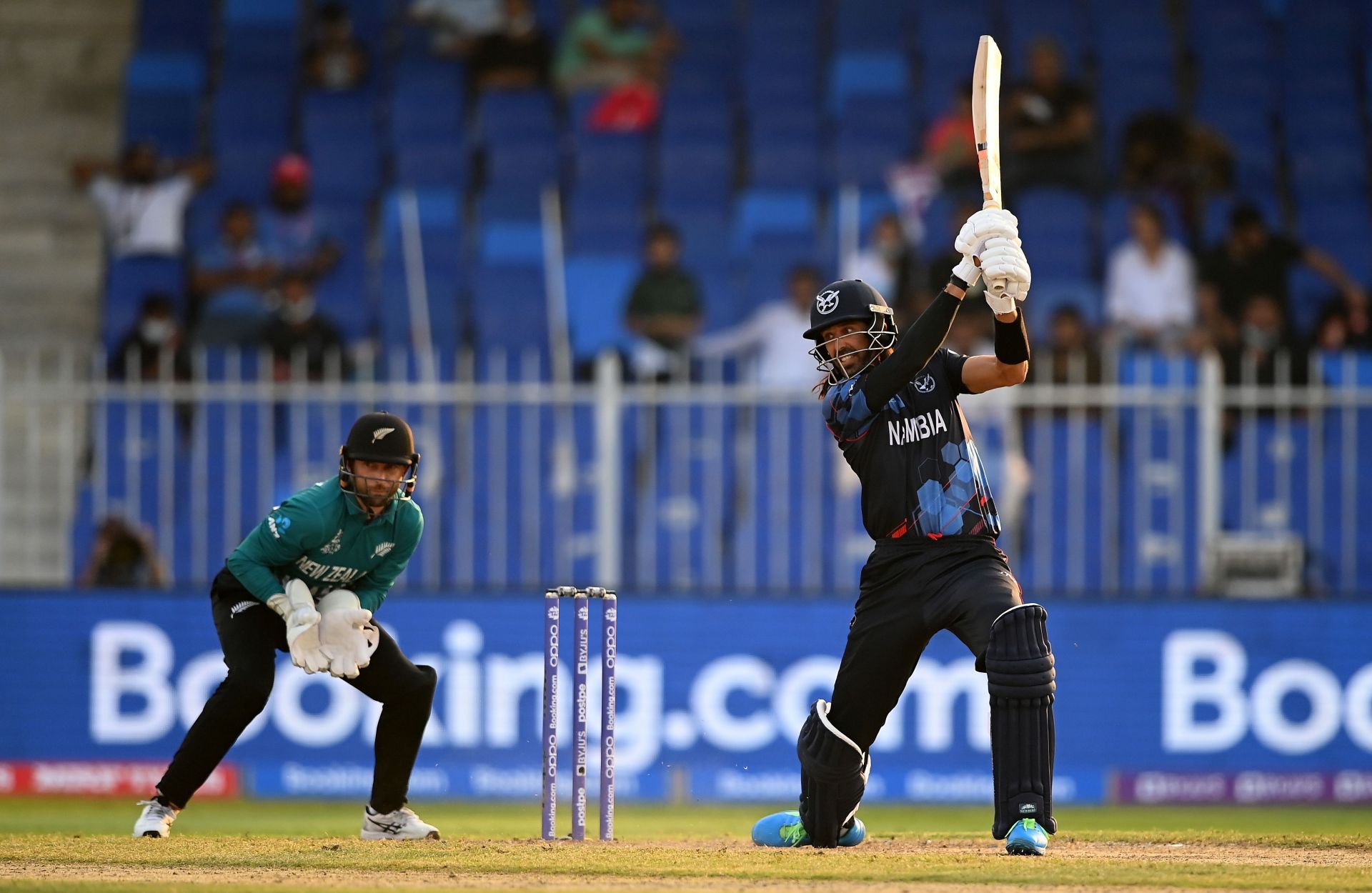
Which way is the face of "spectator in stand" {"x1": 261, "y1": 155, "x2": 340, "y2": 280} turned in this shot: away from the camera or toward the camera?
toward the camera

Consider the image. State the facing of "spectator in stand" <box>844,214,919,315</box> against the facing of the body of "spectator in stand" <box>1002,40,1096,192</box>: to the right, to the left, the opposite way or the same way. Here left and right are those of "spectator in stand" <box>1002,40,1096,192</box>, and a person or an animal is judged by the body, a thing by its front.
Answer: the same way

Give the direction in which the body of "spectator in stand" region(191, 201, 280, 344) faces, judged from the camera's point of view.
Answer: toward the camera

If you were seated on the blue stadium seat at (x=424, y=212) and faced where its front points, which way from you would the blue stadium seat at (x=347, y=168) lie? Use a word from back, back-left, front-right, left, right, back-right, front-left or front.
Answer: back-right

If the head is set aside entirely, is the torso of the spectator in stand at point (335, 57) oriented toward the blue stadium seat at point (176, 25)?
no

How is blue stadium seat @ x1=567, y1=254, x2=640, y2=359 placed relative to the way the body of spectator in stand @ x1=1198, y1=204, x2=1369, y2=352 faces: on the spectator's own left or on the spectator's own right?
on the spectator's own right

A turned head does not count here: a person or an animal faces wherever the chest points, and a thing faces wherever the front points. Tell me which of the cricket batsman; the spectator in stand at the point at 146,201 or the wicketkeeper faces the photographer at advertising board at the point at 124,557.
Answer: the spectator in stand at the point at 146,201

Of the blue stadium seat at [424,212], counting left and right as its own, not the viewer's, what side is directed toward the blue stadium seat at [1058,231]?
left

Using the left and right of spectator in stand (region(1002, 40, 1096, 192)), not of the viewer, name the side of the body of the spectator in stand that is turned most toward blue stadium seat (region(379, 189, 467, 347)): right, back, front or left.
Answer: right

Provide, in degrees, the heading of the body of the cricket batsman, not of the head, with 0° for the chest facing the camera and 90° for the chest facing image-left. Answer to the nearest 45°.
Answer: approximately 0°

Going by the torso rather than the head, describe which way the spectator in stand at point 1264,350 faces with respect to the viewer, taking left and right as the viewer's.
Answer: facing the viewer

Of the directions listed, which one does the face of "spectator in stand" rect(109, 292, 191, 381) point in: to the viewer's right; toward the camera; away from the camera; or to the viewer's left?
toward the camera

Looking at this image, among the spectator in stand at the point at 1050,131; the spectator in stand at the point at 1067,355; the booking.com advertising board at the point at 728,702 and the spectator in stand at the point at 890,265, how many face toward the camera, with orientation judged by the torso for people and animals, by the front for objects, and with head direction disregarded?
4

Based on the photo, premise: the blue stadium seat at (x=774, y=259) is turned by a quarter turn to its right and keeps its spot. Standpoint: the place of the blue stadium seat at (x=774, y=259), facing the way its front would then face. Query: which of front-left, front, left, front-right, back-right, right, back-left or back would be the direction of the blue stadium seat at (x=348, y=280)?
front

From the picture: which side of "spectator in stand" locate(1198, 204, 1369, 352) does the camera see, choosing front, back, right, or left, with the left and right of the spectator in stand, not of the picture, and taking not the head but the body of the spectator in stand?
front

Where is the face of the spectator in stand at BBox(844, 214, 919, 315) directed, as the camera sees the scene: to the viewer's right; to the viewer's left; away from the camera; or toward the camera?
toward the camera

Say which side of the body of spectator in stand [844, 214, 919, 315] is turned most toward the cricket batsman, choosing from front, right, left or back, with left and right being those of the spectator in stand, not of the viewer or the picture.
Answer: front

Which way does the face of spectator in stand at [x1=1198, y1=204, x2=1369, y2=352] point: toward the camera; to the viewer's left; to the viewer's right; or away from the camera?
toward the camera

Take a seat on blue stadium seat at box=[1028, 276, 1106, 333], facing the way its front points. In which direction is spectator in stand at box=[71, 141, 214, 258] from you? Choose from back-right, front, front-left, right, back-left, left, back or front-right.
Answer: right

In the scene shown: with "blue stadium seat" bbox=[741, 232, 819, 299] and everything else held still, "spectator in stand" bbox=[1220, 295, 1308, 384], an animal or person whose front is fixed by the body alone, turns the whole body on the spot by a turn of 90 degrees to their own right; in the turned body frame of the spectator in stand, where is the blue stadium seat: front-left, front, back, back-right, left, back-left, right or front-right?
front

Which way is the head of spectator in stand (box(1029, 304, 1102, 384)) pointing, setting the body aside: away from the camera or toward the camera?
toward the camera
